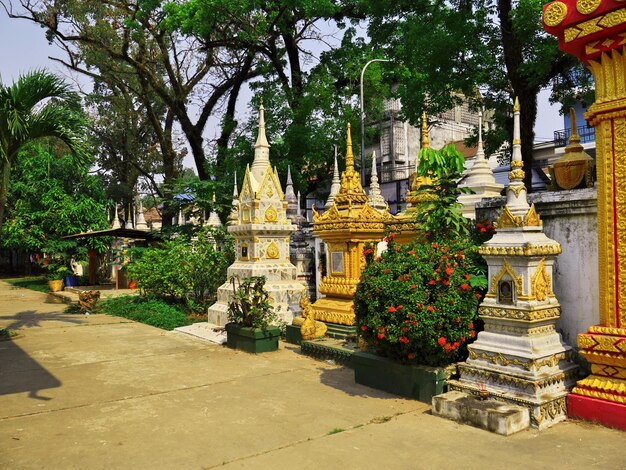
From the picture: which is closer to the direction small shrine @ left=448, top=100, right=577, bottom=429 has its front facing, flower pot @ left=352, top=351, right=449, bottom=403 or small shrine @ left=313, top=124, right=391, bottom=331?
the flower pot

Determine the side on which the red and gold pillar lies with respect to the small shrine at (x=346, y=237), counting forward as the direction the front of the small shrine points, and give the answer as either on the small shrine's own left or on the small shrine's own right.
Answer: on the small shrine's own left

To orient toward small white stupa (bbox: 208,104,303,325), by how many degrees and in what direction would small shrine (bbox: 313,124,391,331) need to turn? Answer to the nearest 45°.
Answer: approximately 90° to its right

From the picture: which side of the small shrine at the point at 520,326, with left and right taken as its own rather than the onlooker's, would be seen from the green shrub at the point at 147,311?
right

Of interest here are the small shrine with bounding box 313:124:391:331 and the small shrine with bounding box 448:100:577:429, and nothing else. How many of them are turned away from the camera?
0

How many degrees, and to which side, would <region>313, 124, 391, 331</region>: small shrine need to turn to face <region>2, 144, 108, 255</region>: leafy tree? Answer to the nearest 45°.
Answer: approximately 90° to its right

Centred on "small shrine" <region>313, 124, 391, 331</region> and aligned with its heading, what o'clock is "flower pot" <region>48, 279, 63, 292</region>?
The flower pot is roughly at 3 o'clock from the small shrine.

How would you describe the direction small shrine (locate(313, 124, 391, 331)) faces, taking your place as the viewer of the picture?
facing the viewer and to the left of the viewer

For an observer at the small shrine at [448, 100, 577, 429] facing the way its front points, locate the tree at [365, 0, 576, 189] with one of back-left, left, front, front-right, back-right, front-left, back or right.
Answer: back-right

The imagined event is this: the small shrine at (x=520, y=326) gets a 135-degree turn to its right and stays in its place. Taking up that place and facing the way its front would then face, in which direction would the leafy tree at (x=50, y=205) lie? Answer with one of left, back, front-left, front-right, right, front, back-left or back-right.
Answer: front-left

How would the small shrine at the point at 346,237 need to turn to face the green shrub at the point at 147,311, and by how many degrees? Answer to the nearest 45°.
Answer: approximately 90° to its right
